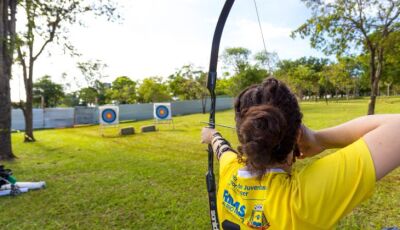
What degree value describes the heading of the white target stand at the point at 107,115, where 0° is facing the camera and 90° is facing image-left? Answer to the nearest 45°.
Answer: approximately 0°

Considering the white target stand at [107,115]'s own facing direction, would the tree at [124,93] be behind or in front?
behind

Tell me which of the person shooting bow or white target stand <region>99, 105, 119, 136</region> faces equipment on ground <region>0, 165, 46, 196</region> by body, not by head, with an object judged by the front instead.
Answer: the white target stand

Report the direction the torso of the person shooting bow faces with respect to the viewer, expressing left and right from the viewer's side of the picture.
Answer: facing away from the viewer and to the right of the viewer

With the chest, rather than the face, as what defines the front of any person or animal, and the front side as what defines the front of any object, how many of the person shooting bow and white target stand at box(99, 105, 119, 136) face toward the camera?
1

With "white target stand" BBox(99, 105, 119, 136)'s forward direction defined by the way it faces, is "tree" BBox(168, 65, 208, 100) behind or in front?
behind

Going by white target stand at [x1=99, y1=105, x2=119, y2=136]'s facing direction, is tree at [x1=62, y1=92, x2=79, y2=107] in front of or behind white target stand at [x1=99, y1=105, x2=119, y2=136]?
behind

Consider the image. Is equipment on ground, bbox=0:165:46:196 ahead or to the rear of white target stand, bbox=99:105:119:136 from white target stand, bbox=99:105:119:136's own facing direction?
ahead

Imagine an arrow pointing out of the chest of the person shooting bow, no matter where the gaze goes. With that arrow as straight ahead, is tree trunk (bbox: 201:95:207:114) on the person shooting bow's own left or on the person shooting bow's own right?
on the person shooting bow's own left
